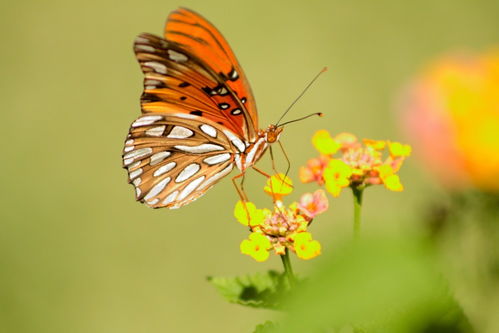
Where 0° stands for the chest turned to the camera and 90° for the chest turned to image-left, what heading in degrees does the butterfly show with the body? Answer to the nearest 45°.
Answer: approximately 270°

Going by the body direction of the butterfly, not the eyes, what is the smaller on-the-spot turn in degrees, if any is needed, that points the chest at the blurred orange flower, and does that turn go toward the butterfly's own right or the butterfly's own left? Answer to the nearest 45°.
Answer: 0° — it already faces it
